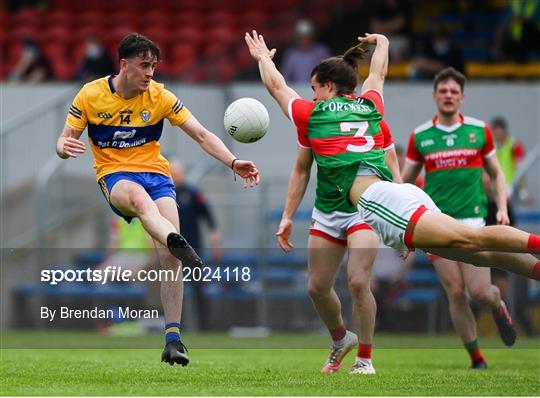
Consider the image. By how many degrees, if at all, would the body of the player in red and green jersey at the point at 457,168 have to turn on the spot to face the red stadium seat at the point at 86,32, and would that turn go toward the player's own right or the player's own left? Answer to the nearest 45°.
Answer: approximately 135° to the player's own right

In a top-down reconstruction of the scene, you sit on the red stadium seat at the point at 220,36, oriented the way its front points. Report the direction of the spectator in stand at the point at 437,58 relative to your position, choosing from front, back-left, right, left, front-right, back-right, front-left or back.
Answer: front-left

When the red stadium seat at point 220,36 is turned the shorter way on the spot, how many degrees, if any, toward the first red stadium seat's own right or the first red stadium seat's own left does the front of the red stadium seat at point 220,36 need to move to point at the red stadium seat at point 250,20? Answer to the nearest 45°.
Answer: approximately 90° to the first red stadium seat's own left

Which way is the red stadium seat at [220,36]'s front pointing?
toward the camera

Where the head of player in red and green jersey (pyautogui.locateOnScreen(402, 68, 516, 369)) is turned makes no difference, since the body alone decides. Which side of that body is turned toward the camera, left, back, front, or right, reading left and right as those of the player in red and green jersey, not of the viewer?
front

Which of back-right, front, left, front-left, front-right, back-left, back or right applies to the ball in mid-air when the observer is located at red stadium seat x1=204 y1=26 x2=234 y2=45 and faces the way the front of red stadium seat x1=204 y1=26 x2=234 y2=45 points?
front

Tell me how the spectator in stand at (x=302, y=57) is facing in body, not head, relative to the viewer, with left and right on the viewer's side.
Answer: facing the viewer

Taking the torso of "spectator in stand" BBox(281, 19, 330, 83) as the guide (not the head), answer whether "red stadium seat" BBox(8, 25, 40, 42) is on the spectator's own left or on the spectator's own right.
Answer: on the spectator's own right

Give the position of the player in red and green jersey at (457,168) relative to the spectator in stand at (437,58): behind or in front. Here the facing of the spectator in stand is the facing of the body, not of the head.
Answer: in front

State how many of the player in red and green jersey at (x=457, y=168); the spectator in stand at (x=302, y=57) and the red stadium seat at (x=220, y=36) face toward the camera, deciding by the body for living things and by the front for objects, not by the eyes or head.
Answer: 3
